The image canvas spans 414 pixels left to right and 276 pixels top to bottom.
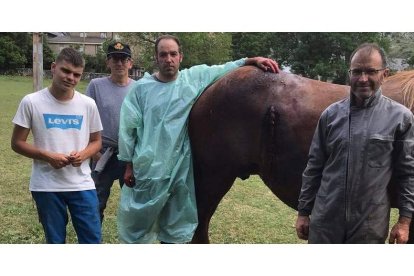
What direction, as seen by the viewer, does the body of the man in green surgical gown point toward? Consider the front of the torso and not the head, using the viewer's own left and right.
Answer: facing the viewer

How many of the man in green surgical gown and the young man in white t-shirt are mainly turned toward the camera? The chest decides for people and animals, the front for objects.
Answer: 2

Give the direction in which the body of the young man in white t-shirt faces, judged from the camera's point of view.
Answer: toward the camera

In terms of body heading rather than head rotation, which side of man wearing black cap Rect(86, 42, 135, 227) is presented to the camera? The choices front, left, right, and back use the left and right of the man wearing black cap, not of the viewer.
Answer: front

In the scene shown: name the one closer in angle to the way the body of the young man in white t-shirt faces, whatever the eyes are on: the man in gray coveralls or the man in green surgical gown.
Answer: the man in gray coveralls

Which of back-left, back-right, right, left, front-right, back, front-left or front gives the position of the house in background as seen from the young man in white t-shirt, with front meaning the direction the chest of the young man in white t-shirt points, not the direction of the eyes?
back

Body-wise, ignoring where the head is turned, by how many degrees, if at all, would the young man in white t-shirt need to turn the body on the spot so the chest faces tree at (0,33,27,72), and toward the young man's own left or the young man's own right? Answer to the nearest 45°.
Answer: approximately 180°

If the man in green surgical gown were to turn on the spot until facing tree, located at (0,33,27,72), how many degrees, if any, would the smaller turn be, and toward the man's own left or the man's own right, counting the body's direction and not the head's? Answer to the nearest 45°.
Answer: approximately 135° to the man's own right

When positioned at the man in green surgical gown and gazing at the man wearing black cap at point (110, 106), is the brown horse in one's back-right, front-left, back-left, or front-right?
back-right

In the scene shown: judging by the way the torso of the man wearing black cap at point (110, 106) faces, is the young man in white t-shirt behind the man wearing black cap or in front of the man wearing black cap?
in front

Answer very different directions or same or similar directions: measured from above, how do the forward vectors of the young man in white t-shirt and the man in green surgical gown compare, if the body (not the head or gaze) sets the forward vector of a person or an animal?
same or similar directions

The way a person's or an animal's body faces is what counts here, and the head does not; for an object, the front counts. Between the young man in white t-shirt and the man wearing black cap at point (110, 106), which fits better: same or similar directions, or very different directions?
same or similar directions

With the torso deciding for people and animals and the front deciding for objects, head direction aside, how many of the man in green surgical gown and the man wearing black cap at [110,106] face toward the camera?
2

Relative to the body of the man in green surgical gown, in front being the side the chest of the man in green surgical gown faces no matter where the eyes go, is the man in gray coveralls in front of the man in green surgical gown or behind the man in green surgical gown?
in front
